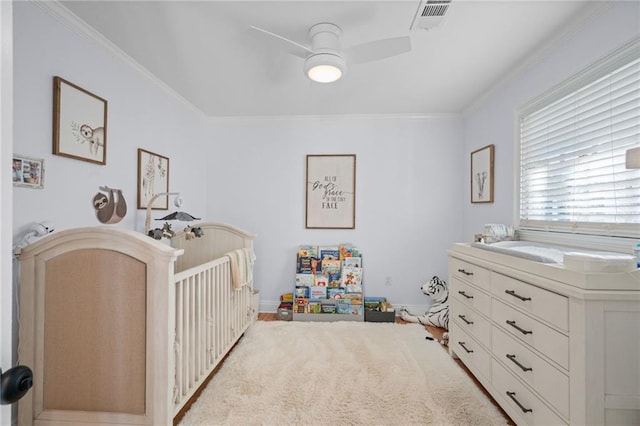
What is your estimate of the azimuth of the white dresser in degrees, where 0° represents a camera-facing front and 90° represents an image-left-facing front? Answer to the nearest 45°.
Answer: approximately 45°

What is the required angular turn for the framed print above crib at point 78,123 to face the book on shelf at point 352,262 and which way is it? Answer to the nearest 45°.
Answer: approximately 45° to its left

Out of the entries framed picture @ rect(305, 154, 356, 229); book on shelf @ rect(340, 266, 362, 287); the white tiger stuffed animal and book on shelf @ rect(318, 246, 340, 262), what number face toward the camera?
3

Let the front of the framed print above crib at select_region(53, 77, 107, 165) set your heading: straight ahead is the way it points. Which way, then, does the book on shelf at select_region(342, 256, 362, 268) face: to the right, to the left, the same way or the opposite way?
to the right

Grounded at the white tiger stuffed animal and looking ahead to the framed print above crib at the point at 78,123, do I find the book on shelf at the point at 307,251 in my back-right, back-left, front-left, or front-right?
front-right

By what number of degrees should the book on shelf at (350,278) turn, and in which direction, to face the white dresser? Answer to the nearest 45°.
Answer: approximately 45° to its left

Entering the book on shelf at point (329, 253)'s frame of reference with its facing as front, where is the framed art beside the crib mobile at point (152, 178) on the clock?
The framed art beside the crib mobile is roughly at 2 o'clock from the book on shelf.

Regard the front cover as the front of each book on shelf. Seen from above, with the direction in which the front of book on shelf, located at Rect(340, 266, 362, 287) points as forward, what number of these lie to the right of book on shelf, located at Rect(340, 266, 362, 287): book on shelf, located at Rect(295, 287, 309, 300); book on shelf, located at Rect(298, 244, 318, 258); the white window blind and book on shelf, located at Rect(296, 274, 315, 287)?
3

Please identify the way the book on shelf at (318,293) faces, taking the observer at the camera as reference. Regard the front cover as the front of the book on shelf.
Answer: facing the viewer

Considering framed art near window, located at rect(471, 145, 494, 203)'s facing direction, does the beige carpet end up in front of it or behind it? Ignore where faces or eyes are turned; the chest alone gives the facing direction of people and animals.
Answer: in front

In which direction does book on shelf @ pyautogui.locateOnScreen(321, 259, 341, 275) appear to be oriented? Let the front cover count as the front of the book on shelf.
toward the camera

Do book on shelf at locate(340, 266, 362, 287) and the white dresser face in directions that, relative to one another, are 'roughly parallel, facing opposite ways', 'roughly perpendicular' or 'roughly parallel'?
roughly perpendicular

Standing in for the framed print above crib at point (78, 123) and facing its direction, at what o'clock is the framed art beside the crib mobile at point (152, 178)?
The framed art beside the crib mobile is roughly at 9 o'clock from the framed print above crib.

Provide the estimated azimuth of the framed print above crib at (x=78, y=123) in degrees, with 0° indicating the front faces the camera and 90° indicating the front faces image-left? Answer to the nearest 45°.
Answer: approximately 315°

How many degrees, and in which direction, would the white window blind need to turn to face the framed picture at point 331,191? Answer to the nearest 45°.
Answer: approximately 45° to its right

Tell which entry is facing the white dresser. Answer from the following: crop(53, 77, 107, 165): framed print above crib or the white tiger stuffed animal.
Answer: the framed print above crib
